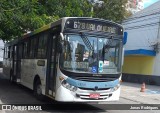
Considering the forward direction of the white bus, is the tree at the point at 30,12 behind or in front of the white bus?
behind

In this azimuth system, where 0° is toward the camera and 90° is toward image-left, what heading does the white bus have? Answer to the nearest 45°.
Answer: approximately 315°
